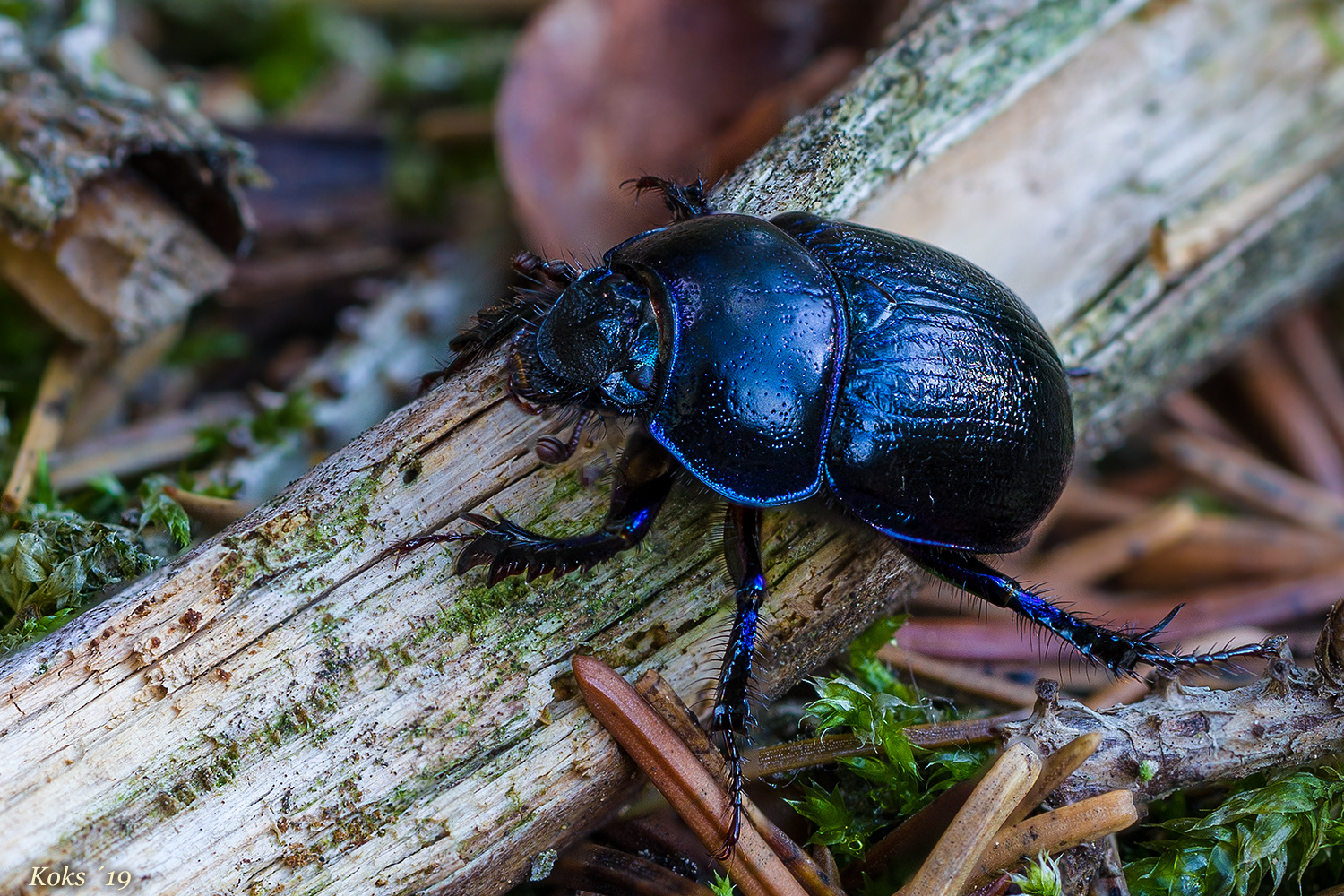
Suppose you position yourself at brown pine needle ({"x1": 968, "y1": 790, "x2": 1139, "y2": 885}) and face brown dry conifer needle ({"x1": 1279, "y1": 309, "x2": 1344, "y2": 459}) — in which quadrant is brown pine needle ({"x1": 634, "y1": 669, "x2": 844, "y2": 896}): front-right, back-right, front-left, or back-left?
back-left

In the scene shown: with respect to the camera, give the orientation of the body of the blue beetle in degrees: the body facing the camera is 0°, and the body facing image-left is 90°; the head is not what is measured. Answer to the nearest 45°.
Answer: approximately 90°

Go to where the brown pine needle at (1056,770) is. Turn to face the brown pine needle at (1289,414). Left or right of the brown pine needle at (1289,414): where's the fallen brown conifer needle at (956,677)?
left
